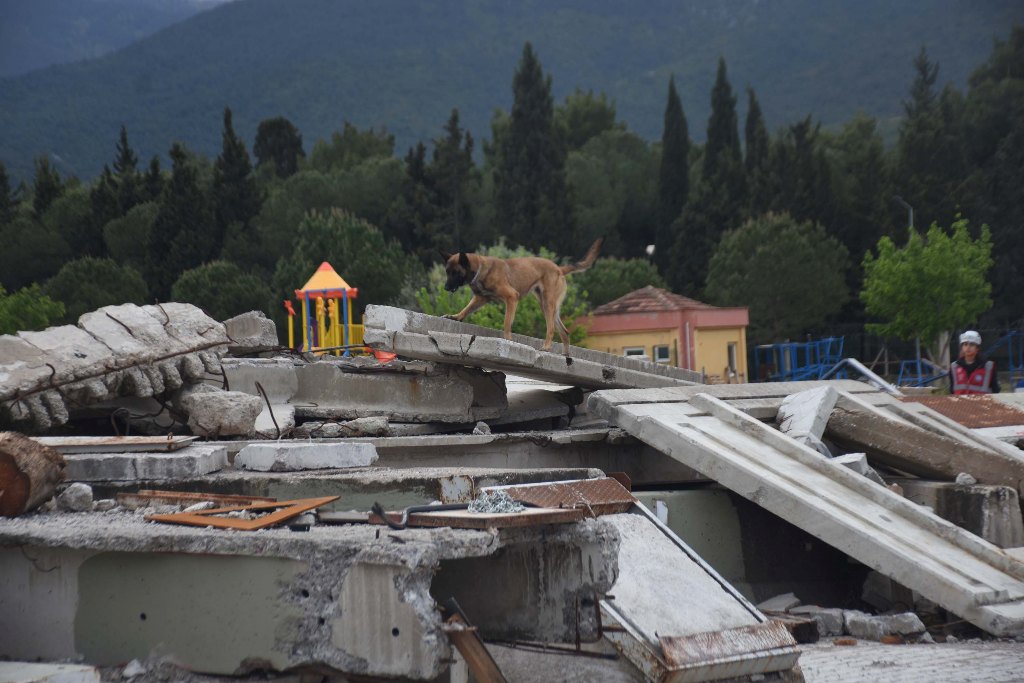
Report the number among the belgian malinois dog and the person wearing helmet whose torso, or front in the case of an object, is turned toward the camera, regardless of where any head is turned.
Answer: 1

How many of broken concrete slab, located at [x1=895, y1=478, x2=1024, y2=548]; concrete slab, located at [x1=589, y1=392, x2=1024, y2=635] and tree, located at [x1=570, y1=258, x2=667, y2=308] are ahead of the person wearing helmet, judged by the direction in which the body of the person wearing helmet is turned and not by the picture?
2

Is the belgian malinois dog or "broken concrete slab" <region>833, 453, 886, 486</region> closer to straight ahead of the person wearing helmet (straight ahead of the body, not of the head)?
the broken concrete slab

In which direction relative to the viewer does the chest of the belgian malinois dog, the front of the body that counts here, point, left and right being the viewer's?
facing to the left of the viewer

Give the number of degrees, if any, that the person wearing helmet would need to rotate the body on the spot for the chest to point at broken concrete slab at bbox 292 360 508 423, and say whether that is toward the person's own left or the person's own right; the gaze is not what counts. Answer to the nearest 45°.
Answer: approximately 45° to the person's own right

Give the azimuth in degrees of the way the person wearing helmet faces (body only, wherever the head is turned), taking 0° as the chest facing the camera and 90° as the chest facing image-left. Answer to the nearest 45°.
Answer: approximately 0°

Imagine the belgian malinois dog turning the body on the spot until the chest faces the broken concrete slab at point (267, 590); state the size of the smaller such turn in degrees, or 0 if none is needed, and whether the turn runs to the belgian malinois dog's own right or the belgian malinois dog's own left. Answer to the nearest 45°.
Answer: approximately 90° to the belgian malinois dog's own left

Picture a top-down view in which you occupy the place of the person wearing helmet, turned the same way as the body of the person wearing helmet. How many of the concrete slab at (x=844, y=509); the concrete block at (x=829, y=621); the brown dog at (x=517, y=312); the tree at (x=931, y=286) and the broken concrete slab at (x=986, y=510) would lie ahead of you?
3

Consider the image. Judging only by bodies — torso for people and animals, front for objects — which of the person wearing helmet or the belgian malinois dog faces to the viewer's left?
the belgian malinois dog

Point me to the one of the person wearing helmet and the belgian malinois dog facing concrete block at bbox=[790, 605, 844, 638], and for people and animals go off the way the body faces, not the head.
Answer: the person wearing helmet
